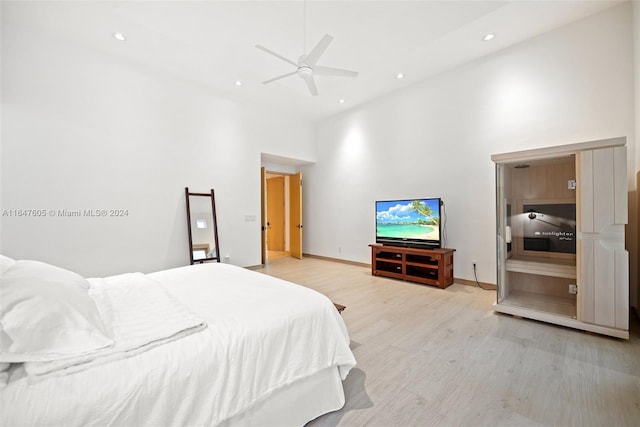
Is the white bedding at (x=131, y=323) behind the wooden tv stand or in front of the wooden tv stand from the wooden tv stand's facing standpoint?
in front

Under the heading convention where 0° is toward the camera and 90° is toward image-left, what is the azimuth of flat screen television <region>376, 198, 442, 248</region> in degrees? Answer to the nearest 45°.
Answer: approximately 45°

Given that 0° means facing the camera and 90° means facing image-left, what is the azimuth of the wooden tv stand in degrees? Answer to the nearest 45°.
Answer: approximately 45°

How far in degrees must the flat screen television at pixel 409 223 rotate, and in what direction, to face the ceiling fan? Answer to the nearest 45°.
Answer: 0° — it already faces it

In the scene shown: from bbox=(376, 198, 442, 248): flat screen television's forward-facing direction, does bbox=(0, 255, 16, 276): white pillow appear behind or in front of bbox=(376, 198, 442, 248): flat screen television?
in front
